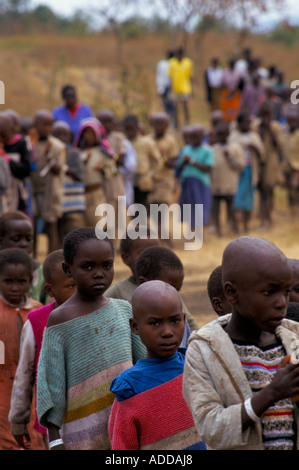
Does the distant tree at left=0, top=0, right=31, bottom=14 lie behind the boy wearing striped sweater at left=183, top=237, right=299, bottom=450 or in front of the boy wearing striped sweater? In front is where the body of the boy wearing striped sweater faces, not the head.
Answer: behind

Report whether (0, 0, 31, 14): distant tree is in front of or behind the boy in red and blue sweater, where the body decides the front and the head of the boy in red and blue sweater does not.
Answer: behind

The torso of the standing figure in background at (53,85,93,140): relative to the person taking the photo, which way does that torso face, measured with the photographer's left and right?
facing the viewer

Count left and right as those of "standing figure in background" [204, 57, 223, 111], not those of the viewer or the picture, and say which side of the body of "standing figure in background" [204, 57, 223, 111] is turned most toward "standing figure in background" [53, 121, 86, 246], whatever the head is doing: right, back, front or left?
front

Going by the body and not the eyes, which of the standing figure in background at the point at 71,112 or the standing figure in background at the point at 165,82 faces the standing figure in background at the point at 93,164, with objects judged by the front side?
the standing figure in background at the point at 71,112

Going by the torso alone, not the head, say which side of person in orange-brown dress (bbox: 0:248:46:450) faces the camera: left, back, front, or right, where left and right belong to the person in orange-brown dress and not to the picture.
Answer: front

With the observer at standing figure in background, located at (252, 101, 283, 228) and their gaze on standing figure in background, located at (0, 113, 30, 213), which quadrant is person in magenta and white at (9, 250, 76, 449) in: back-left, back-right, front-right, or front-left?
front-left

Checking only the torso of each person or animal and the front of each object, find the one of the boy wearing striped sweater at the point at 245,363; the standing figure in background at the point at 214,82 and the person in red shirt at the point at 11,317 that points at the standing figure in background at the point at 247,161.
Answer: the standing figure in background at the point at 214,82

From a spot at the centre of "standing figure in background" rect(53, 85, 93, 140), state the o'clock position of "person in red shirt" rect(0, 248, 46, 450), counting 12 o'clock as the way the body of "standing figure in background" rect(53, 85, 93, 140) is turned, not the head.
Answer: "person in red shirt" rect(0, 248, 46, 450) is roughly at 12 o'clock from "standing figure in background" rect(53, 85, 93, 140).

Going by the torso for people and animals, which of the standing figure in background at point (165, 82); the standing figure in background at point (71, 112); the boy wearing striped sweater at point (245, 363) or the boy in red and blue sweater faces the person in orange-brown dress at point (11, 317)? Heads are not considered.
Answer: the standing figure in background at point (71, 112)

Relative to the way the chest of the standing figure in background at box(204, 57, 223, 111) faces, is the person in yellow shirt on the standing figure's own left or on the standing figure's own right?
on the standing figure's own right

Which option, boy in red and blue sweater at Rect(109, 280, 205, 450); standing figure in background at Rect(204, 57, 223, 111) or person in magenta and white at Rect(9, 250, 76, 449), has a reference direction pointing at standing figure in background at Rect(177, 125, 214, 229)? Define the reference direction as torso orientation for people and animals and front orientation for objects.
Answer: standing figure in background at Rect(204, 57, 223, 111)

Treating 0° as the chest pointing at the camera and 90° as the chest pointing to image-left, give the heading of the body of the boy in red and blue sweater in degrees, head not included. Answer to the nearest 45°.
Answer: approximately 315°

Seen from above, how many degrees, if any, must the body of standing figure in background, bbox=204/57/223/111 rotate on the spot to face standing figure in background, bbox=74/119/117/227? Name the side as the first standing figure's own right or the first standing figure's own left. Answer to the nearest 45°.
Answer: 0° — they already face them

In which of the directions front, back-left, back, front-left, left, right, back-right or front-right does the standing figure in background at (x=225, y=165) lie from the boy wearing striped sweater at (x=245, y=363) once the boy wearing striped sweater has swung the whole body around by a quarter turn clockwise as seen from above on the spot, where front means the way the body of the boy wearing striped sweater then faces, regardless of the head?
back-right

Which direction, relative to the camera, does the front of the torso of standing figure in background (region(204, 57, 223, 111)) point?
toward the camera

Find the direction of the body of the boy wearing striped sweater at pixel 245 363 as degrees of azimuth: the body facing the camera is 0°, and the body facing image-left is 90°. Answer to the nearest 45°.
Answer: approximately 315°
